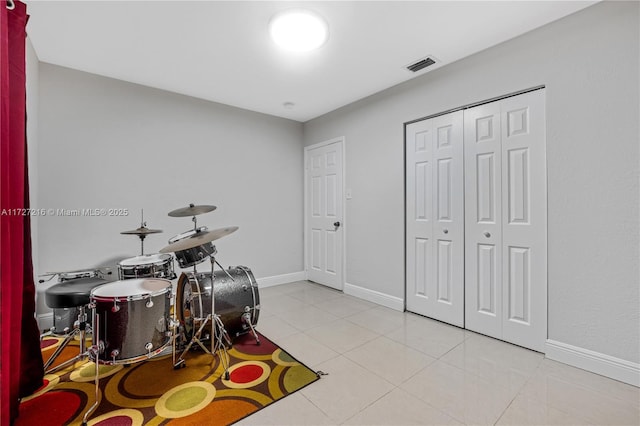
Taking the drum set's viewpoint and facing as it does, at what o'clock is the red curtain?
The red curtain is roughly at 5 o'clock from the drum set.

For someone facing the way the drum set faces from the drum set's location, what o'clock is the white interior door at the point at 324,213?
The white interior door is roughly at 11 o'clock from the drum set.

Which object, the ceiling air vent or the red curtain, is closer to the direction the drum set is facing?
the ceiling air vent

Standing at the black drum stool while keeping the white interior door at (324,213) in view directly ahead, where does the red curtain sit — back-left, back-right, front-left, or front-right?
back-right

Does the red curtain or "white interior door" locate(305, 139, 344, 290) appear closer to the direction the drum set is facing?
the white interior door

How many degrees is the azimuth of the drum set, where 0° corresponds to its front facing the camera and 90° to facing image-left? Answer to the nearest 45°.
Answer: approximately 270°

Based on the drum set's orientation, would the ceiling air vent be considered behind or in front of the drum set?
in front
